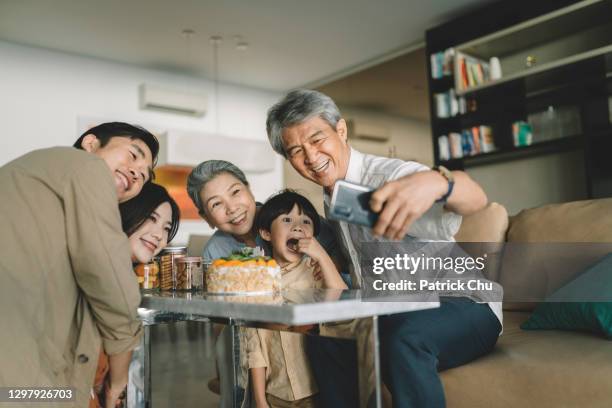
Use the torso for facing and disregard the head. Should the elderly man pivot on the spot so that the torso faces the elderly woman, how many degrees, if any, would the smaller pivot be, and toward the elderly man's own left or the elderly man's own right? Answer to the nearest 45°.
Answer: approximately 90° to the elderly man's own right

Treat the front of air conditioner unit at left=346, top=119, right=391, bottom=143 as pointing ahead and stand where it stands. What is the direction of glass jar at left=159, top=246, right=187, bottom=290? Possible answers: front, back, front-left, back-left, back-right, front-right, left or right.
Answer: front-right

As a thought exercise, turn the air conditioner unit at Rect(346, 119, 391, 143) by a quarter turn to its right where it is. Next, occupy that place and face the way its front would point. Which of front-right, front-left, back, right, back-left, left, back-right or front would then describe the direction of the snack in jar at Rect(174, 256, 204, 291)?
front-left

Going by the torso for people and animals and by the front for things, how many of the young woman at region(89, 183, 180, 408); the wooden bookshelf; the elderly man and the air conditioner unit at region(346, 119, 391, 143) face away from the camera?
0

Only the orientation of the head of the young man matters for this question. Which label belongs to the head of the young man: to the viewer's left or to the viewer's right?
to the viewer's right

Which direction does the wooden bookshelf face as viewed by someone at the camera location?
facing the viewer and to the left of the viewer

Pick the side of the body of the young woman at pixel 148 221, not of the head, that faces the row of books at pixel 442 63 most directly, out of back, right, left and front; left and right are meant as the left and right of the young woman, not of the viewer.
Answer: left

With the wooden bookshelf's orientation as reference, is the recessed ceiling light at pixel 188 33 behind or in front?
in front

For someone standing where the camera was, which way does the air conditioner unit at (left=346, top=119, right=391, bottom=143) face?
facing the viewer and to the right of the viewer

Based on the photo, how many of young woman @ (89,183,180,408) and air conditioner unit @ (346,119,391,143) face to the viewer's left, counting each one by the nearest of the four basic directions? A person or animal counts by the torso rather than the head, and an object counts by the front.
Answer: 0

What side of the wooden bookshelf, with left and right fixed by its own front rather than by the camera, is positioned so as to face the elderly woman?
front

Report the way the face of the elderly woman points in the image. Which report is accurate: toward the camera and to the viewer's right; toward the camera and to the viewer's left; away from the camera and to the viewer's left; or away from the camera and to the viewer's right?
toward the camera and to the viewer's right
